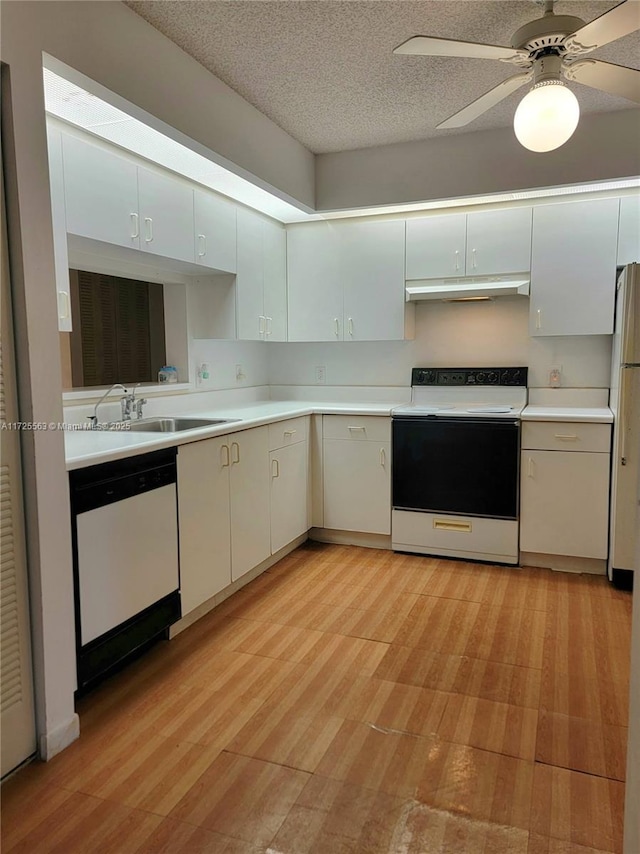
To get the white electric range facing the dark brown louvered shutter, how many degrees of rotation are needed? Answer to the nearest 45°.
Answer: approximately 90° to its right

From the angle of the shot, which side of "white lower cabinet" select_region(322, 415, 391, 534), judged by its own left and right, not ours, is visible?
front

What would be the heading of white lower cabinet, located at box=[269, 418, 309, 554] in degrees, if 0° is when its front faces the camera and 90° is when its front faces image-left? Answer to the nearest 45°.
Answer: approximately 315°

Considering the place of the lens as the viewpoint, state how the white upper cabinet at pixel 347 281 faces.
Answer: facing the viewer

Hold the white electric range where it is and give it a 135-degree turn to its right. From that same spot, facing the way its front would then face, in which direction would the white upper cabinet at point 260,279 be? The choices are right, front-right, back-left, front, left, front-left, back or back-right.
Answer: front-left

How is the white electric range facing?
toward the camera

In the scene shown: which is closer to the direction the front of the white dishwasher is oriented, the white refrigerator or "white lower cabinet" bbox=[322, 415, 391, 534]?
the white refrigerator

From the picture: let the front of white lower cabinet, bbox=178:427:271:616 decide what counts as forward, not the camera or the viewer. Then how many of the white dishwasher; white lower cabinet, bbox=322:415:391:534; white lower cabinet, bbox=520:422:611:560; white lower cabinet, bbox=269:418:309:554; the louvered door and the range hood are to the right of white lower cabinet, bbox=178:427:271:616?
2

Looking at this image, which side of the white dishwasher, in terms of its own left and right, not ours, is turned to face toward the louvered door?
right

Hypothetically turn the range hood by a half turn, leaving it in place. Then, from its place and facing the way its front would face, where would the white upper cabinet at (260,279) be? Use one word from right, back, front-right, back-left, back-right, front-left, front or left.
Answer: left

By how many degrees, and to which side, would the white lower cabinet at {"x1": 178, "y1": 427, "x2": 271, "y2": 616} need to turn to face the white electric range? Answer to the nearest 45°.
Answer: approximately 45° to its left

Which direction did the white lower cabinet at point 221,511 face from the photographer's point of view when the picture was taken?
facing the viewer and to the right of the viewer

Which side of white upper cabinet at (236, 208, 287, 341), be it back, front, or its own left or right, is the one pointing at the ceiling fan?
front
